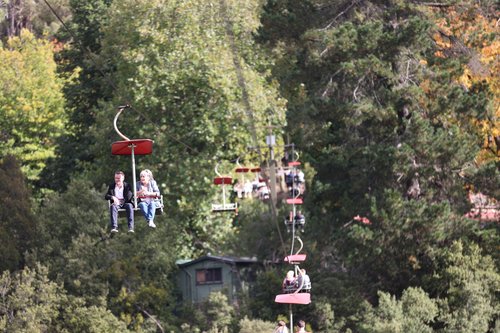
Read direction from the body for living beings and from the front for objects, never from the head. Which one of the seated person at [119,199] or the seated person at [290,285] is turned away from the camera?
the seated person at [290,285]

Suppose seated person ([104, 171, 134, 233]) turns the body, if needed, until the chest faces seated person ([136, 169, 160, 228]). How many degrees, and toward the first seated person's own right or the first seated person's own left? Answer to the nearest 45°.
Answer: approximately 90° to the first seated person's own left

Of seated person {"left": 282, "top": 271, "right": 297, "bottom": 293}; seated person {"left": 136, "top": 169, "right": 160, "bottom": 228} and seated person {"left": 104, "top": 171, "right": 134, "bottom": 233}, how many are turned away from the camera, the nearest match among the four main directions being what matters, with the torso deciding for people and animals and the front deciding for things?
1

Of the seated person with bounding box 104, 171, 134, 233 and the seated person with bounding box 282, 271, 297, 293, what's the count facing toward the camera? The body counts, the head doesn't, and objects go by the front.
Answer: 1

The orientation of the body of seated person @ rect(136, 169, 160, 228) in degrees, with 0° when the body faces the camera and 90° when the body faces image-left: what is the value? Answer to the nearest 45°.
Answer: approximately 45°

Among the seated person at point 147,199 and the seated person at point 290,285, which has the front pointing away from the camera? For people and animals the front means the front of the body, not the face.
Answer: the seated person at point 290,285

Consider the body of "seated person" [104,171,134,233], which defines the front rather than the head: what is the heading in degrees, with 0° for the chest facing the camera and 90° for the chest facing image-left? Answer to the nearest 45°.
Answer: approximately 0°

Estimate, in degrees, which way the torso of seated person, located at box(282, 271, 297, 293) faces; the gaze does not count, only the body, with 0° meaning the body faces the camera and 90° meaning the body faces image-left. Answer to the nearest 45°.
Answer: approximately 180°
